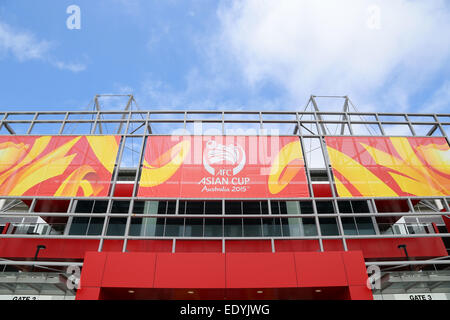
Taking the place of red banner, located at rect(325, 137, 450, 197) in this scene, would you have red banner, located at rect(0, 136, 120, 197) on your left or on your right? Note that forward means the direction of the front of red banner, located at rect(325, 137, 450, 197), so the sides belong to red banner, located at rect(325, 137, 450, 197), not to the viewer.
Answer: on your right

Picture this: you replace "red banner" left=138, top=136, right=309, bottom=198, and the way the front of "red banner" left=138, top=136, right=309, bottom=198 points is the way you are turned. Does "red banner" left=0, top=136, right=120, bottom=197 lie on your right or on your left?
on your right

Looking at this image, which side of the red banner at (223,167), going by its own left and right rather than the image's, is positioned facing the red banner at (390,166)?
left

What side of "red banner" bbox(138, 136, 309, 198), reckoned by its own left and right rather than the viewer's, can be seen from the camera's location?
front

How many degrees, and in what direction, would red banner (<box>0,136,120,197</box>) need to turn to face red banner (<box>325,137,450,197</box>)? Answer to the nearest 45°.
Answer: approximately 45° to its left

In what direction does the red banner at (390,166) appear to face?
toward the camera

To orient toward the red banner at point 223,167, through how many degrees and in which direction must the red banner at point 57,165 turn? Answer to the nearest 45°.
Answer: approximately 45° to its left

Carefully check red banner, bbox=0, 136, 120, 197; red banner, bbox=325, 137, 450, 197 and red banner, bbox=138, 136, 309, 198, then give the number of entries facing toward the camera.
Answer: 3
